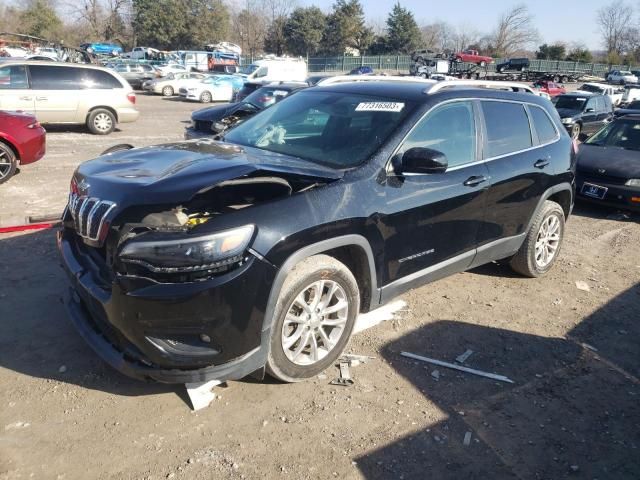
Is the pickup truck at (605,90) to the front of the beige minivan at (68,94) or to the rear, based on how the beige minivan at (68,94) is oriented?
to the rear

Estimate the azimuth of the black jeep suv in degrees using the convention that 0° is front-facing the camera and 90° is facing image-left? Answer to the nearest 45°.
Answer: approximately 45°

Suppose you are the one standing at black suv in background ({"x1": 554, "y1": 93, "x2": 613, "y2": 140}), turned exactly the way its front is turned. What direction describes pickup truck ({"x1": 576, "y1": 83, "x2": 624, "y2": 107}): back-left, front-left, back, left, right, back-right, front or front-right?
back-right

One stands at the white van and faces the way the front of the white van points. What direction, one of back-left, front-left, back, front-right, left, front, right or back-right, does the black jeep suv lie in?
front-left

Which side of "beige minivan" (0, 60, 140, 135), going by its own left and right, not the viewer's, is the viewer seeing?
left

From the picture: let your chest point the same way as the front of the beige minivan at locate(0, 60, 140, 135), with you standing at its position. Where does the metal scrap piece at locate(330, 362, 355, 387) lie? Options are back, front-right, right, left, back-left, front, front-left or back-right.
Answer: left

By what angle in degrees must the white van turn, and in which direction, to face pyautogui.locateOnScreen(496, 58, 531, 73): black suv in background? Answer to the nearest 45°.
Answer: approximately 180°

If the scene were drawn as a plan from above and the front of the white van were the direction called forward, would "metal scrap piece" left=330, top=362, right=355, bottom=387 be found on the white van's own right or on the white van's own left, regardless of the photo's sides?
on the white van's own left

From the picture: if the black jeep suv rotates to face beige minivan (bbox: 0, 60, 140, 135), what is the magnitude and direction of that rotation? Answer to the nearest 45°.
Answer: approximately 90° to its right
